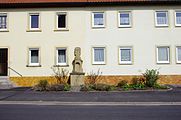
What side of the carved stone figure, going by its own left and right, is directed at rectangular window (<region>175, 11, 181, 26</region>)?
left

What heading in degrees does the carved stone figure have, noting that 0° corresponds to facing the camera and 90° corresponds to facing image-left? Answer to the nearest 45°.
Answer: approximately 0°

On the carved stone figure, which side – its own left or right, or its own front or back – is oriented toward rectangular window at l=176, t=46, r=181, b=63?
left

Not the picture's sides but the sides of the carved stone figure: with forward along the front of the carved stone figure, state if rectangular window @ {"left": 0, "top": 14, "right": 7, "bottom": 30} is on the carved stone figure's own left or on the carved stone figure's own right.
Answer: on the carved stone figure's own right

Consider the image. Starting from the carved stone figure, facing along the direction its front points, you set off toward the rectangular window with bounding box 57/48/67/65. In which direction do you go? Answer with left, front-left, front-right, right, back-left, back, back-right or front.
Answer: back-right

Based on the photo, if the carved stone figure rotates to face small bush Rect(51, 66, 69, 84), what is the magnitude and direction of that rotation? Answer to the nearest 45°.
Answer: approximately 135° to its right

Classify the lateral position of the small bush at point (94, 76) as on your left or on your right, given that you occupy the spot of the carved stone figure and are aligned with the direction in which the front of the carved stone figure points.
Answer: on your left

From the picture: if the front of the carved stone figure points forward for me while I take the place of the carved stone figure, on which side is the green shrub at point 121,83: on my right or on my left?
on my left
